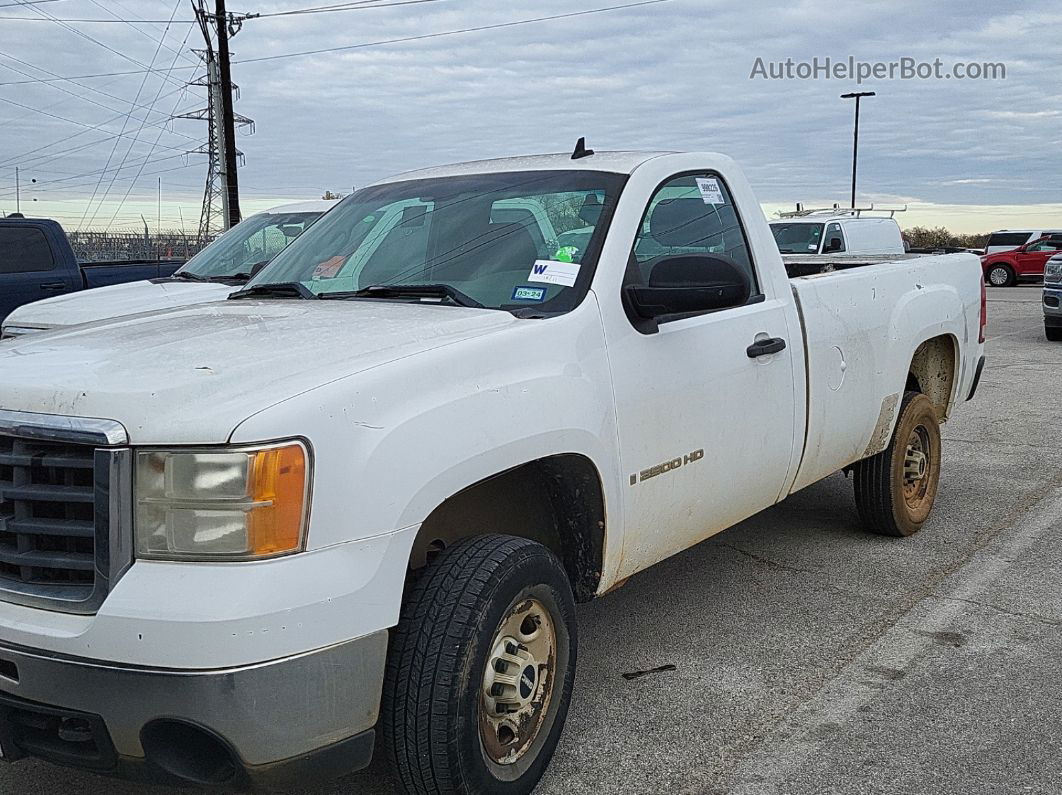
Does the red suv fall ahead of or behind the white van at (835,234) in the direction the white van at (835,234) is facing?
behind

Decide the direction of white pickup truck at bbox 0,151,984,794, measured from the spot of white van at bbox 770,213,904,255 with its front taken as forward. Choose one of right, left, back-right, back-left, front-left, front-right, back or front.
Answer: front-left

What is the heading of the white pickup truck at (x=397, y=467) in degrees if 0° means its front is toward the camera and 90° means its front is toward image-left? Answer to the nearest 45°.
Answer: approximately 45°

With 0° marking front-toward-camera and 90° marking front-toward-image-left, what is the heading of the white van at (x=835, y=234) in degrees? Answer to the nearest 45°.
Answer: approximately 45°

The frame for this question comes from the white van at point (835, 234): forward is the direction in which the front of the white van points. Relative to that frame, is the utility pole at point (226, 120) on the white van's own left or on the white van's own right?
on the white van's own right

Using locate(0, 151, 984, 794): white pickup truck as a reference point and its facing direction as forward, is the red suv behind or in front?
behind
